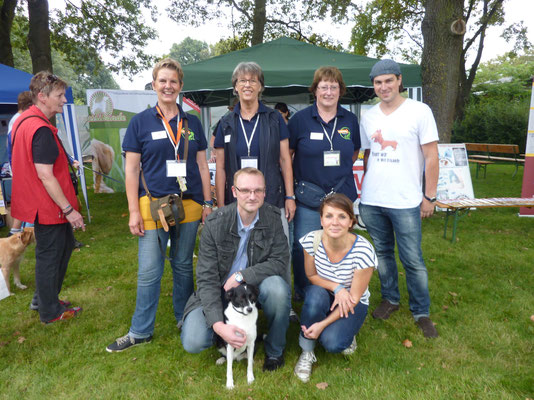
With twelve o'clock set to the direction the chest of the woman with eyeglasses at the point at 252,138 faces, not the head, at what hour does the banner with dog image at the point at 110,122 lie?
The banner with dog image is roughly at 5 o'clock from the woman with eyeglasses.

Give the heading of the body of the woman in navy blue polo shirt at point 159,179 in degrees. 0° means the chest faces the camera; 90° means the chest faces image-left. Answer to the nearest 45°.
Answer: approximately 0°

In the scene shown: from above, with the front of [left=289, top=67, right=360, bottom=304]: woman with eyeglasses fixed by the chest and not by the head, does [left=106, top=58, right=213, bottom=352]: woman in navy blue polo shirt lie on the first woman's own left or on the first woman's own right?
on the first woman's own right

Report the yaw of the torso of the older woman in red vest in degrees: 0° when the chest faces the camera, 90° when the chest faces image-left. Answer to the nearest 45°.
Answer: approximately 270°

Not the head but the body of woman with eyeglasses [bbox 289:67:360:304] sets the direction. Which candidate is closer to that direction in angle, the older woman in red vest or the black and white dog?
the black and white dog
